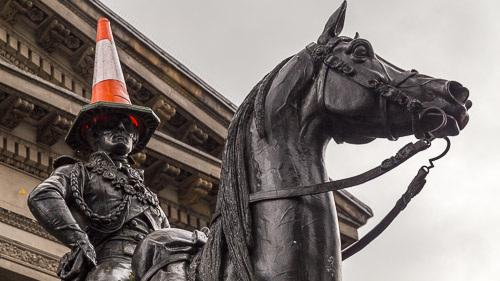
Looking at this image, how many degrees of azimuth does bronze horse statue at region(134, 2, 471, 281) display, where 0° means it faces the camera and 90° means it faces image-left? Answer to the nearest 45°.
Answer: approximately 270°
